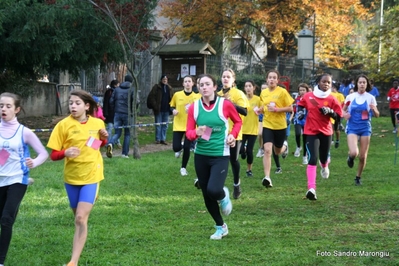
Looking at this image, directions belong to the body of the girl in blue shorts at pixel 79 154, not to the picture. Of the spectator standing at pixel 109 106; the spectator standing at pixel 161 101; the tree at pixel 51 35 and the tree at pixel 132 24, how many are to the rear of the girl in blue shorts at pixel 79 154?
4

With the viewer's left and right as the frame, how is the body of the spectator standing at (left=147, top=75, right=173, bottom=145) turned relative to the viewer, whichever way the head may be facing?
facing the viewer and to the right of the viewer

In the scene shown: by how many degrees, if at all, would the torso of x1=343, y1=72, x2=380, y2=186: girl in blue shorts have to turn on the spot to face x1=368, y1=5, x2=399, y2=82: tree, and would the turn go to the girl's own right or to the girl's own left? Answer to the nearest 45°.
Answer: approximately 180°

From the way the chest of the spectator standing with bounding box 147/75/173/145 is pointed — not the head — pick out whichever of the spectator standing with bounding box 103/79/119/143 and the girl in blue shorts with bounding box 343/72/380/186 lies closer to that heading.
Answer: the girl in blue shorts

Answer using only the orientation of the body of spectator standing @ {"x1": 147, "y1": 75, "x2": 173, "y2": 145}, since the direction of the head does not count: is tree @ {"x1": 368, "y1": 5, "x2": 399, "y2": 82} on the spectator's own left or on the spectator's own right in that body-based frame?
on the spectator's own left
